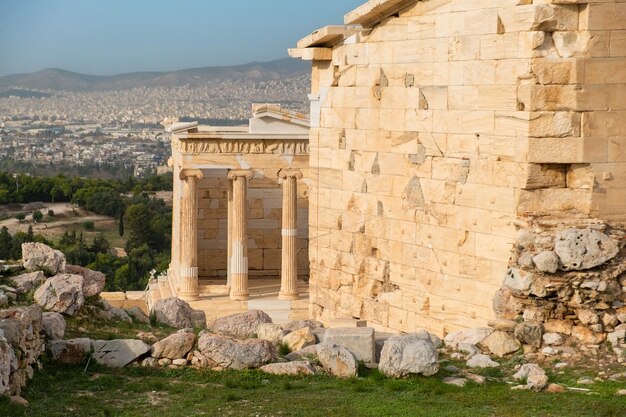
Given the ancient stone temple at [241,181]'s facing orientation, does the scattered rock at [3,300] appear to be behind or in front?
in front

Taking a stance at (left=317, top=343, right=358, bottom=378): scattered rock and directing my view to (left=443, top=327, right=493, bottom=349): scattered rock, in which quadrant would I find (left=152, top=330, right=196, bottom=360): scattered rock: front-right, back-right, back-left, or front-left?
back-left

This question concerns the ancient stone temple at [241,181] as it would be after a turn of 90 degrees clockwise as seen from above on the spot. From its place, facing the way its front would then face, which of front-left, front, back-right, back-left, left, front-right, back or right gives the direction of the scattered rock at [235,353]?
left

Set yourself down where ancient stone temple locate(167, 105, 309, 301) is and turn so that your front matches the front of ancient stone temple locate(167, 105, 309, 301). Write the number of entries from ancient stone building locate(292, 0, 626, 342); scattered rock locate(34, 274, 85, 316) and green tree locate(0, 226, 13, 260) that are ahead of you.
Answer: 2

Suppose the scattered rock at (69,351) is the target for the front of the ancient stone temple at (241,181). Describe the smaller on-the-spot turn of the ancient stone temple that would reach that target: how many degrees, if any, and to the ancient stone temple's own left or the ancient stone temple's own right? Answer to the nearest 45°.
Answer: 0° — it already faces it

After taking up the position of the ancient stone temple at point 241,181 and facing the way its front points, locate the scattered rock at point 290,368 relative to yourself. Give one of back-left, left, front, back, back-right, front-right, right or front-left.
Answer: front

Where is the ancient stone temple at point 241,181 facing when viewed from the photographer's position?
facing the viewer

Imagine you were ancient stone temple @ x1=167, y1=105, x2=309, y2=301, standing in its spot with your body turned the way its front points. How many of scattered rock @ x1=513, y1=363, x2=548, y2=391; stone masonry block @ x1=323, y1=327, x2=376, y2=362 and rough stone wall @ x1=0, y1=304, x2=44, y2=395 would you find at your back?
0

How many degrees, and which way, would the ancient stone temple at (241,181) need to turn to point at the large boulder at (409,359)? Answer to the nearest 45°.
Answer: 0° — it already faces it

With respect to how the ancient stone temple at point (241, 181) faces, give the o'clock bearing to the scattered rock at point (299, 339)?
The scattered rock is roughly at 12 o'clock from the ancient stone temple.

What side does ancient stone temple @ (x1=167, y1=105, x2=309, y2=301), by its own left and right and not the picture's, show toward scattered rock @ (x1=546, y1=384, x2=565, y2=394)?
front

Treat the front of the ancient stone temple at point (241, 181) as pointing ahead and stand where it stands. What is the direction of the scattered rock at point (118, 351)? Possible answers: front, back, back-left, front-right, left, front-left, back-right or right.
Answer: front

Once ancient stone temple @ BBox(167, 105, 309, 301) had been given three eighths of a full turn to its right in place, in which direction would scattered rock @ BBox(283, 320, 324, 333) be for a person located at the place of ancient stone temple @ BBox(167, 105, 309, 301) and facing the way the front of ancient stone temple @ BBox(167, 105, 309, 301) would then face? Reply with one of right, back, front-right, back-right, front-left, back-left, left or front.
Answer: back-left

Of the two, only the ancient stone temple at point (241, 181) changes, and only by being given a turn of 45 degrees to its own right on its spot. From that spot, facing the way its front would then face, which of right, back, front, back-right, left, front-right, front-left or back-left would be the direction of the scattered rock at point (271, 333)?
front-left

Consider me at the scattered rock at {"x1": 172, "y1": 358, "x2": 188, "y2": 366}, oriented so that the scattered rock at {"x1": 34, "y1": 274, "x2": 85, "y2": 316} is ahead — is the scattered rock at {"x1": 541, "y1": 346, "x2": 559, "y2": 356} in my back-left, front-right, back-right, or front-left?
back-right

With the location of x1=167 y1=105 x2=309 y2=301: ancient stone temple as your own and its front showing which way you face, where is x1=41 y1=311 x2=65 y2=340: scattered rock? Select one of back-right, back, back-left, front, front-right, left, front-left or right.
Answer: front

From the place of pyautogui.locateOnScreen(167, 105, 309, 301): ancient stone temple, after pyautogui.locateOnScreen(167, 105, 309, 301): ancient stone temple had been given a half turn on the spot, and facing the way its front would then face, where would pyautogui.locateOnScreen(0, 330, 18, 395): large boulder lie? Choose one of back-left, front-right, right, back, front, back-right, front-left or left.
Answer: back

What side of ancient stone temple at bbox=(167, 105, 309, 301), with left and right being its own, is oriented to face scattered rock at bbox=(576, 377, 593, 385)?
front

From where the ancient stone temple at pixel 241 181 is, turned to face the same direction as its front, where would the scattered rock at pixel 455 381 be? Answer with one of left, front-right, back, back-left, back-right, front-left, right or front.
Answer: front

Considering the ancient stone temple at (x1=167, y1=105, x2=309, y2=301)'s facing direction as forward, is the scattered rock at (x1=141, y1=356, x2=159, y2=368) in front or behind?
in front

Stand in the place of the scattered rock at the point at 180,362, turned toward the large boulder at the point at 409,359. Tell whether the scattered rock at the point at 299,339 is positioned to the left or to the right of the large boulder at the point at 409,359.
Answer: left

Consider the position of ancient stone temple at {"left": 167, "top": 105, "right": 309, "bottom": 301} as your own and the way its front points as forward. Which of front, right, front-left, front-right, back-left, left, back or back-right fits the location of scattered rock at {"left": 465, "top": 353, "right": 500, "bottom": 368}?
front

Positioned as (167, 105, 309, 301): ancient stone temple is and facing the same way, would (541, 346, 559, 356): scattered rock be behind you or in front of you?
in front

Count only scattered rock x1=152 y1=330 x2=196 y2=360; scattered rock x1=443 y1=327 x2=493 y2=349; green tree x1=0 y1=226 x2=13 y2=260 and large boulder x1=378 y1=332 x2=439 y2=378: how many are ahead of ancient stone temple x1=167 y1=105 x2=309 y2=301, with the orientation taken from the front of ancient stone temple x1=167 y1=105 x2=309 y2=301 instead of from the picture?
3
